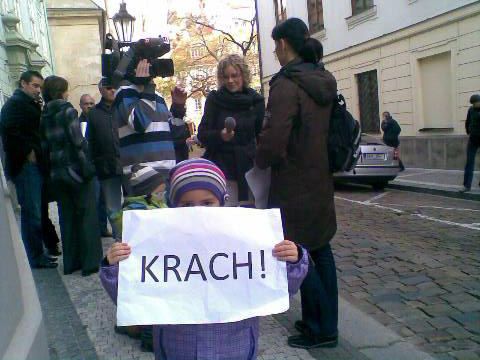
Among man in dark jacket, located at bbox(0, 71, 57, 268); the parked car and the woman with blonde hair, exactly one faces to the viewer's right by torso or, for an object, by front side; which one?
the man in dark jacket

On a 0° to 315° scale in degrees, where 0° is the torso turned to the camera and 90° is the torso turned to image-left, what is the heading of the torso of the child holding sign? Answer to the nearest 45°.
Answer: approximately 0°

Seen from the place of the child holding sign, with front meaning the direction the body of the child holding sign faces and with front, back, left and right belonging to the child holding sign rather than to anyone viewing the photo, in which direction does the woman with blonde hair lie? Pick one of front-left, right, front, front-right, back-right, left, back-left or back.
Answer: back

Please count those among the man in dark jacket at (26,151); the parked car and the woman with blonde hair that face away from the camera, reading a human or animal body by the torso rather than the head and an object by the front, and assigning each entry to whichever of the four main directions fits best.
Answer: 1

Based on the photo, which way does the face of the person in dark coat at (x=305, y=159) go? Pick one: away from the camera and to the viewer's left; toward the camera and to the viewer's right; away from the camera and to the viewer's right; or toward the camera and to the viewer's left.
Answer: away from the camera and to the viewer's left

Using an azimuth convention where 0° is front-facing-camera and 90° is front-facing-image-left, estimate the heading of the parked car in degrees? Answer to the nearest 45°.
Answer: approximately 180°

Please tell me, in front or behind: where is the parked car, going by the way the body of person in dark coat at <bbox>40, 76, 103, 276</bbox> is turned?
in front

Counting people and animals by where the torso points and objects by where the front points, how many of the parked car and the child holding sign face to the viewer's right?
0

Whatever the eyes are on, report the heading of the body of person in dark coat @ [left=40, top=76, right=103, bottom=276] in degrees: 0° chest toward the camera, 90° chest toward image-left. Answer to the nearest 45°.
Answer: approximately 225°

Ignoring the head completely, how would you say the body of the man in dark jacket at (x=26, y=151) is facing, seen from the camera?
to the viewer's right

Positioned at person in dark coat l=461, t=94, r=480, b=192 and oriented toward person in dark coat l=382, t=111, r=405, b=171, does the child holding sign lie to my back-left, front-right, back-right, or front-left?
back-left
